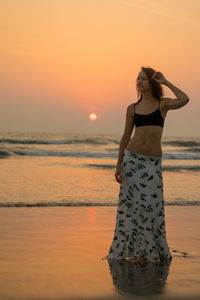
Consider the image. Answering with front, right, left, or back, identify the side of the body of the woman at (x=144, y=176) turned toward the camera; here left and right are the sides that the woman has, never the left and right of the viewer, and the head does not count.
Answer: front

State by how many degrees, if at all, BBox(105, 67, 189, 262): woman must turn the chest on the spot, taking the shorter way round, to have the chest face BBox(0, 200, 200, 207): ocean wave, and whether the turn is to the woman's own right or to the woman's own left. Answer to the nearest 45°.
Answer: approximately 180°
